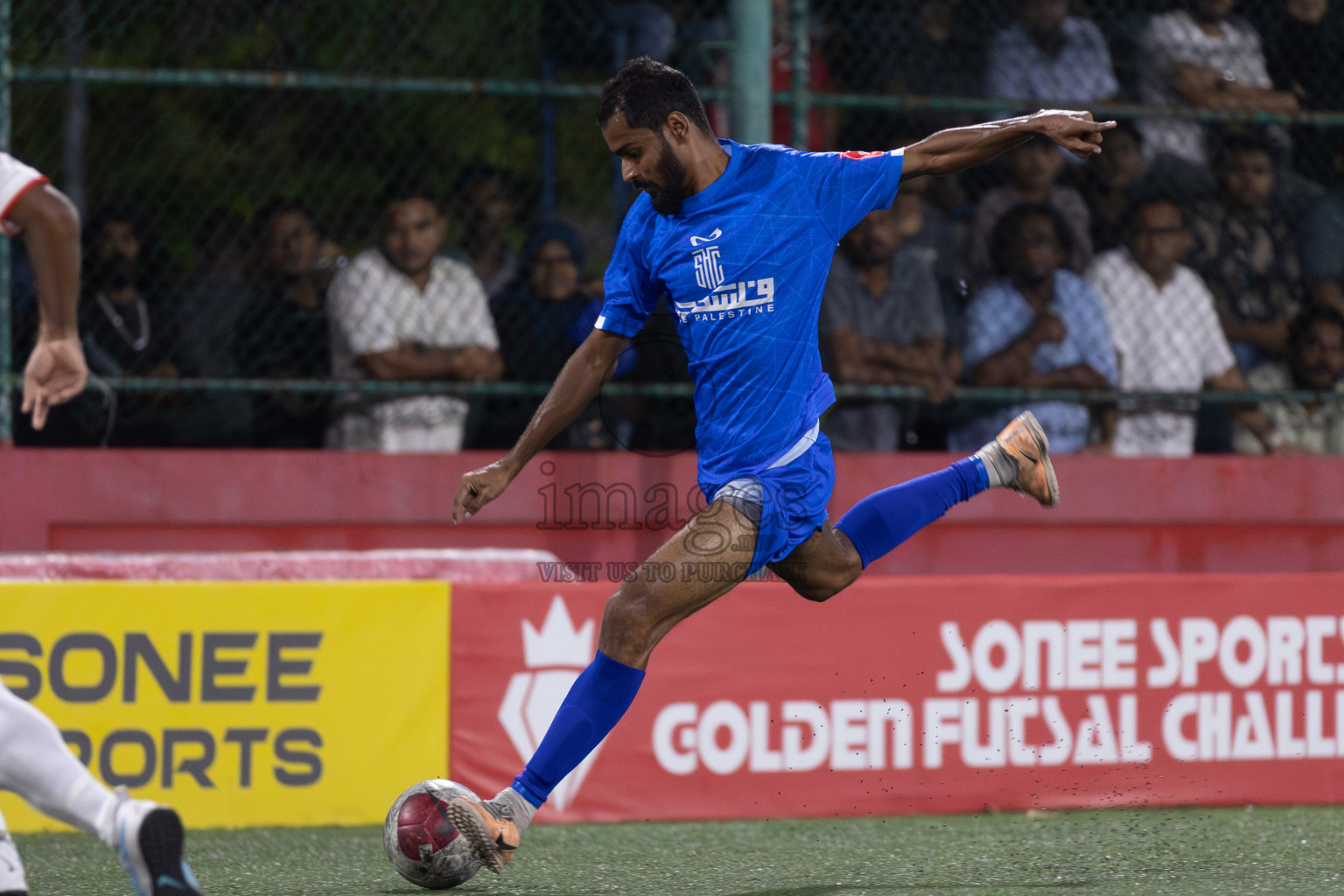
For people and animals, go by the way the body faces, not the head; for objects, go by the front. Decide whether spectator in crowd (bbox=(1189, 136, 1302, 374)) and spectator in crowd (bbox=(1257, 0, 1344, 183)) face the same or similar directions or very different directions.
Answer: same or similar directions

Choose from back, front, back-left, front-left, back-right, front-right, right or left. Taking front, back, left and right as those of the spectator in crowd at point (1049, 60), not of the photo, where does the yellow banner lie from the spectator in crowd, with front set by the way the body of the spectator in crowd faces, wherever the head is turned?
front-right

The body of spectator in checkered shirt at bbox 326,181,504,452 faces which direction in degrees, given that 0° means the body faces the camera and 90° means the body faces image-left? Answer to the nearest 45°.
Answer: approximately 0°

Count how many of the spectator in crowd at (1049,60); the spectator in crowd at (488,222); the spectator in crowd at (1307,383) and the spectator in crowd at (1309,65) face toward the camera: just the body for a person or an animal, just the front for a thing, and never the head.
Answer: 4

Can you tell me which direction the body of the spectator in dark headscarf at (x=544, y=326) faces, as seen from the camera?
toward the camera

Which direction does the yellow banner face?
toward the camera

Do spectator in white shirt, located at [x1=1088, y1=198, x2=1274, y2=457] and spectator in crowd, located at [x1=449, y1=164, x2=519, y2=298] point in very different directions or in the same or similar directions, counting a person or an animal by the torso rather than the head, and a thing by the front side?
same or similar directions

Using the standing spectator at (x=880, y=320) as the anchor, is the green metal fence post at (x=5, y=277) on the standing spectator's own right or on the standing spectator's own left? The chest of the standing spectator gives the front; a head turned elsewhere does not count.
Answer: on the standing spectator's own right

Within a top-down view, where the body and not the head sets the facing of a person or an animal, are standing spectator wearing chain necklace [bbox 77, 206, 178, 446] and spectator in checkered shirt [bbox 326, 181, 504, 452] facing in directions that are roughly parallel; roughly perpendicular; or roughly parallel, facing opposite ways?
roughly parallel

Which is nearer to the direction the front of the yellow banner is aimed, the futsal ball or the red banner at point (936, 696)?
the futsal ball

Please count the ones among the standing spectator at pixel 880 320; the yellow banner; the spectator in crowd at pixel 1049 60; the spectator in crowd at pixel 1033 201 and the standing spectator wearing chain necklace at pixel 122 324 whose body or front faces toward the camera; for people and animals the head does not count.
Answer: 5

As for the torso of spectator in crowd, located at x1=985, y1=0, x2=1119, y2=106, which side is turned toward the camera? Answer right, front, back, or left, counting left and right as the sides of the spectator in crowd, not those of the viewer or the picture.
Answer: front

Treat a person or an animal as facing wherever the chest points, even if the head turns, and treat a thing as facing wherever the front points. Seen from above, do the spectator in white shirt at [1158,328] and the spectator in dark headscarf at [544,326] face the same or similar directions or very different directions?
same or similar directions

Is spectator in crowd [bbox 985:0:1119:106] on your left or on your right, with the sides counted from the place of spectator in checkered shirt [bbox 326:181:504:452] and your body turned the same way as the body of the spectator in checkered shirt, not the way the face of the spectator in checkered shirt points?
on your left

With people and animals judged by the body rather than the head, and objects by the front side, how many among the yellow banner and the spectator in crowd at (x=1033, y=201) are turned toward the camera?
2

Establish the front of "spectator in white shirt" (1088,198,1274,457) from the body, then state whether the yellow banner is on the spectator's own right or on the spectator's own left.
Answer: on the spectator's own right

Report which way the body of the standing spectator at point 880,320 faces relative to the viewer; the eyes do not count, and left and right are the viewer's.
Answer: facing the viewer

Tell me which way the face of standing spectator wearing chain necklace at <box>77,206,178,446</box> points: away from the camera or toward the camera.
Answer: toward the camera

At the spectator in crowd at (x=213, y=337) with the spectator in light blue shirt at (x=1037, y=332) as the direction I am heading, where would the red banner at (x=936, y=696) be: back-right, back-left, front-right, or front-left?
front-right
